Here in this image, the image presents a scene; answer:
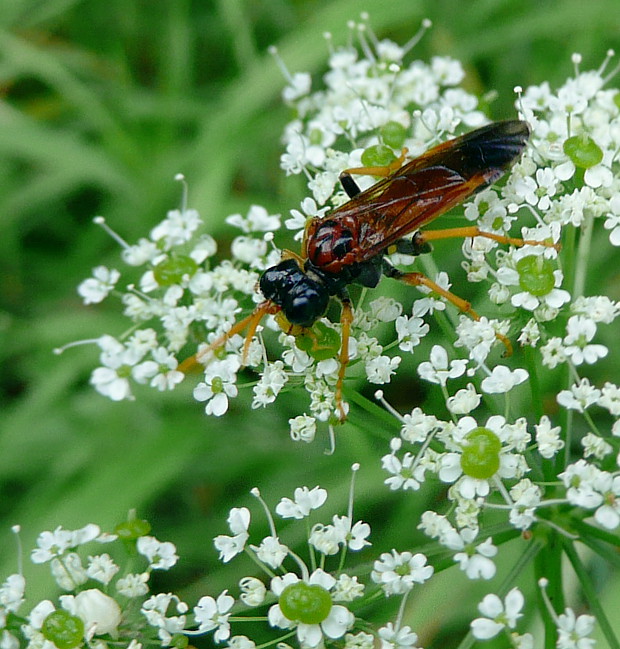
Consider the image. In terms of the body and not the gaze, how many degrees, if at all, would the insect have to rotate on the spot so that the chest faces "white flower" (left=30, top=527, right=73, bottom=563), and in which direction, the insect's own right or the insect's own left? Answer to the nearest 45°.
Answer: approximately 45° to the insect's own right

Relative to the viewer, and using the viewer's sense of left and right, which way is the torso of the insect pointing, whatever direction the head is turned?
facing the viewer and to the left of the viewer

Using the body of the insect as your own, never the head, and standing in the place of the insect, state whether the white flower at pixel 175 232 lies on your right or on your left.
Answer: on your right
